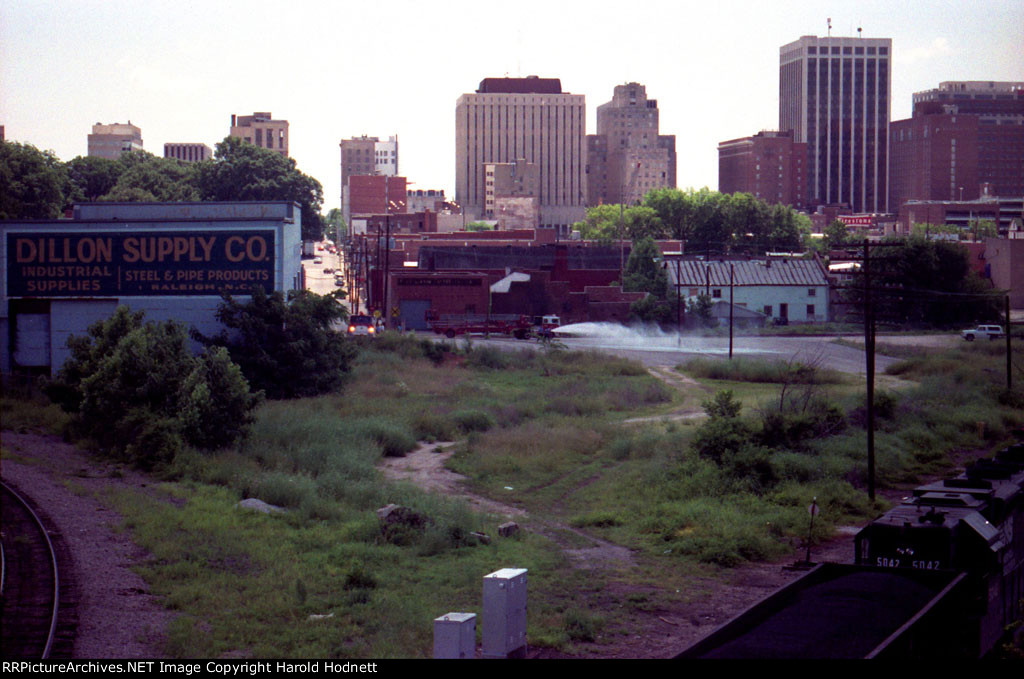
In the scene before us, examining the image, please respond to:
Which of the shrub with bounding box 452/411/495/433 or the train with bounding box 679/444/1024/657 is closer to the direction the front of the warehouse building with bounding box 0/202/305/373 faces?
the train

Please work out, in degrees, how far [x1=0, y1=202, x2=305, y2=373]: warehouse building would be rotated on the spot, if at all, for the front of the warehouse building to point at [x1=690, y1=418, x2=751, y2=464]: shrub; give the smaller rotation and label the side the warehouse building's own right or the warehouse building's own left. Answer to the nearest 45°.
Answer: approximately 45° to the warehouse building's own left

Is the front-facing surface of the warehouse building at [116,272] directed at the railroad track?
yes

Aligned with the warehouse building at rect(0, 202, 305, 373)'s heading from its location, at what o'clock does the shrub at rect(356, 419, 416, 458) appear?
The shrub is roughly at 11 o'clock from the warehouse building.

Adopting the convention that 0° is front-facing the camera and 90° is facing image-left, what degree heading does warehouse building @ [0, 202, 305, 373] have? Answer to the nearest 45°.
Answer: approximately 0°

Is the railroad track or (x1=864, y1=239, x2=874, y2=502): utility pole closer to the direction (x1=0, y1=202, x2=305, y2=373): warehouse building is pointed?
the railroad track

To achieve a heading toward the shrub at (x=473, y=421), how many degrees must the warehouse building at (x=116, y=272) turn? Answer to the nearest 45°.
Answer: approximately 45° to its left

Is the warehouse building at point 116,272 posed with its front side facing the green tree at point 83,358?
yes
